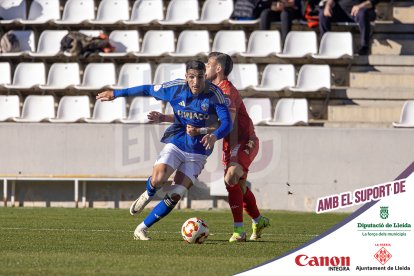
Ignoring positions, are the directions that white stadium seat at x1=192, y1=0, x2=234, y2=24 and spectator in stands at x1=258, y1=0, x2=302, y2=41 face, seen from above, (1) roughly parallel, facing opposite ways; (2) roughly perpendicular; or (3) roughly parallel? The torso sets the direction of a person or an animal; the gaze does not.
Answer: roughly parallel

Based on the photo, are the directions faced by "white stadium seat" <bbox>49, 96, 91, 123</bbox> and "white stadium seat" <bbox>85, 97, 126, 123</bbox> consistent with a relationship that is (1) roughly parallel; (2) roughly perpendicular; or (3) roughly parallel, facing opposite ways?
roughly parallel

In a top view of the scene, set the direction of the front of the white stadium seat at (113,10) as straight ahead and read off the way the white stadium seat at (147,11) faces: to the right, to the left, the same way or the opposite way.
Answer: the same way

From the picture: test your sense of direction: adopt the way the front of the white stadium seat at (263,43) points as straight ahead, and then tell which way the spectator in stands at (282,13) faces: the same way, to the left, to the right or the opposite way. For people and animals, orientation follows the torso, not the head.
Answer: the same way

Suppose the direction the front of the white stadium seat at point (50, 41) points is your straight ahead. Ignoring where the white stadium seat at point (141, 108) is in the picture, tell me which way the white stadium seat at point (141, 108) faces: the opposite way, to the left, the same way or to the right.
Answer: the same way

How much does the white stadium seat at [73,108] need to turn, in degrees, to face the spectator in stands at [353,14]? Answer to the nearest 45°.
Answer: approximately 135° to its left

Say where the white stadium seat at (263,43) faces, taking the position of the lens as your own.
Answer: facing the viewer and to the left of the viewer

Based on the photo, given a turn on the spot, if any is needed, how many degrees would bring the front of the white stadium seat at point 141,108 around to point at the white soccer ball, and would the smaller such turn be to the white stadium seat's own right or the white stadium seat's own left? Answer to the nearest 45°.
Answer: approximately 45° to the white stadium seat's own left

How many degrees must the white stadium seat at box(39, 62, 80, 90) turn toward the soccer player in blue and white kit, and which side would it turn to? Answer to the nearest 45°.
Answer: approximately 45° to its left

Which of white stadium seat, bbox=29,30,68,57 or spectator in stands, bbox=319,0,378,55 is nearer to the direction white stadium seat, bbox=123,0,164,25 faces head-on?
the white stadium seat

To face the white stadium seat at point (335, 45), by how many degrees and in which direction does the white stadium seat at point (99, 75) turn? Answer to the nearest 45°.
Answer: approximately 135° to its left

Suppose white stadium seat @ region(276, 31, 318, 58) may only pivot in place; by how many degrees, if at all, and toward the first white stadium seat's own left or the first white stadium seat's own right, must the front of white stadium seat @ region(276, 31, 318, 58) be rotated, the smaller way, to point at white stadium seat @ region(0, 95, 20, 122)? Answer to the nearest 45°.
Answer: approximately 45° to the first white stadium seat's own right

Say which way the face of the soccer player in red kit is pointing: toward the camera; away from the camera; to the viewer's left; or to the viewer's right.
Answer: to the viewer's left
